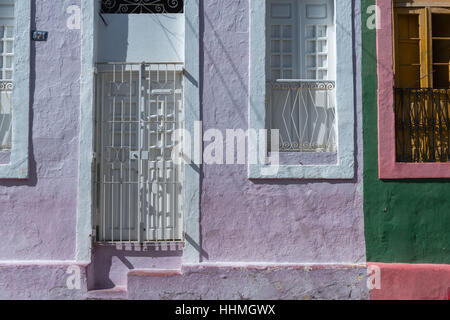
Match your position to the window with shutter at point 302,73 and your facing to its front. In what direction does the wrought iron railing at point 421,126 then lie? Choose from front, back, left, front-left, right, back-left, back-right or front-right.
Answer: left

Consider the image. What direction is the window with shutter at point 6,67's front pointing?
toward the camera

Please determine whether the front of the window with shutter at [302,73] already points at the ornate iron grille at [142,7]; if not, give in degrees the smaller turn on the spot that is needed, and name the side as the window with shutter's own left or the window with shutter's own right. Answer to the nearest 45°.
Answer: approximately 90° to the window with shutter's own right

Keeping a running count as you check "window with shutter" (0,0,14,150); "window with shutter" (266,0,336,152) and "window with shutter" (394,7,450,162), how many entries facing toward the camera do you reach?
3

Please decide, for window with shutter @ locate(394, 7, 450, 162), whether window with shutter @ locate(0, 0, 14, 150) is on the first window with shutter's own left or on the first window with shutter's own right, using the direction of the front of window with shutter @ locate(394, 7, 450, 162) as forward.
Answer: on the first window with shutter's own right

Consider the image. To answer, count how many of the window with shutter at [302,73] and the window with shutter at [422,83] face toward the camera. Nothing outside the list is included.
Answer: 2

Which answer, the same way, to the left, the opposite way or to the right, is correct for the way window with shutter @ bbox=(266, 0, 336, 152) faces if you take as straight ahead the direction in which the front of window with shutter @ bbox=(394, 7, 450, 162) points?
the same way

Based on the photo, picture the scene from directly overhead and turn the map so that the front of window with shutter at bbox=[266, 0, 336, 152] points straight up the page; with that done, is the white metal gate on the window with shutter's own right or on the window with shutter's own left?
on the window with shutter's own right

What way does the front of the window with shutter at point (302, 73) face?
toward the camera

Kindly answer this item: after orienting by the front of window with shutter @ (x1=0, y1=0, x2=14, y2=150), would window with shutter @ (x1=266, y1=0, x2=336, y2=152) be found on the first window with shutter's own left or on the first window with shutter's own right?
on the first window with shutter's own left

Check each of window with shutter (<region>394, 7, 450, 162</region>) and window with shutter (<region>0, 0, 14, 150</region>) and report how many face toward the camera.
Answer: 2

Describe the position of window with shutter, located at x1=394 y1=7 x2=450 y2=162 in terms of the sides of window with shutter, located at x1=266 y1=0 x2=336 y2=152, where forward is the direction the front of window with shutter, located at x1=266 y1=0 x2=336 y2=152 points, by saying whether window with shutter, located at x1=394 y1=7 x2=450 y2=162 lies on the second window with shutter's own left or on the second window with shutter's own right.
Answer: on the second window with shutter's own left

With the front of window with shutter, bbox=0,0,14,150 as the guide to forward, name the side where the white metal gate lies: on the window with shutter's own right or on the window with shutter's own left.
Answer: on the window with shutter's own left

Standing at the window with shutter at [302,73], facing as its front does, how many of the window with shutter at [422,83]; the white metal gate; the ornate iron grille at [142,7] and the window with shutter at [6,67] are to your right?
3
